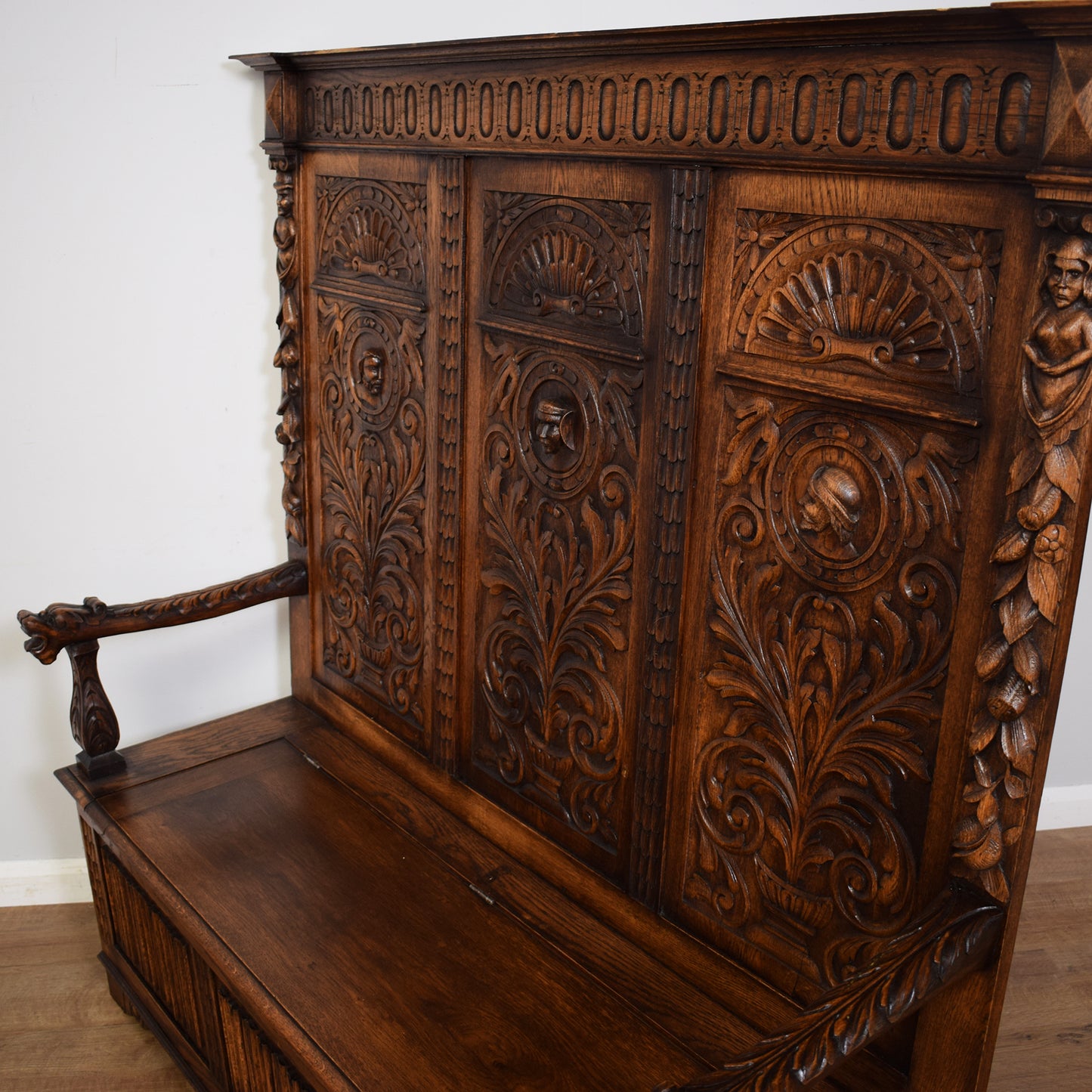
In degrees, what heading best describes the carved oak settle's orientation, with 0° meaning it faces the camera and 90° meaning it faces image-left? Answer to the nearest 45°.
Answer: approximately 45°
